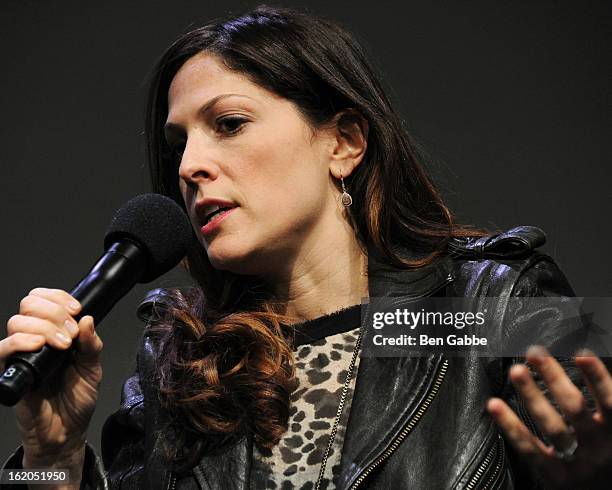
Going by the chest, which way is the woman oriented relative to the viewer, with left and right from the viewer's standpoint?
facing the viewer and to the left of the viewer

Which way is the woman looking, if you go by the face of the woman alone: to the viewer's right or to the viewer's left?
to the viewer's left
